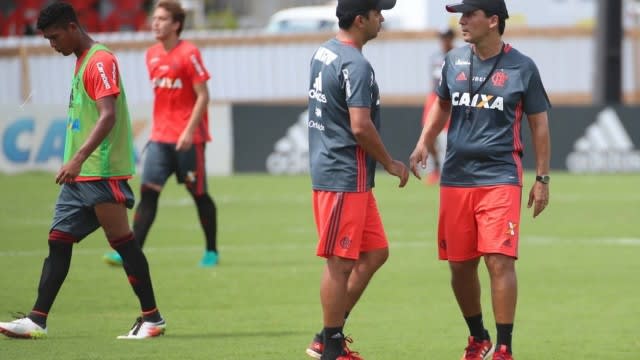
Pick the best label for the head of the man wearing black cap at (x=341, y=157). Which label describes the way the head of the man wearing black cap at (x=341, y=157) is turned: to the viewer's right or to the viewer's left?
to the viewer's right

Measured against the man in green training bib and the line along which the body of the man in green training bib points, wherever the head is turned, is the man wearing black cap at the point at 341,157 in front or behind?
behind

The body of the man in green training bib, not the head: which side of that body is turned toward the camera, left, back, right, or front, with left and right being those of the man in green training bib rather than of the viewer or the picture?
left

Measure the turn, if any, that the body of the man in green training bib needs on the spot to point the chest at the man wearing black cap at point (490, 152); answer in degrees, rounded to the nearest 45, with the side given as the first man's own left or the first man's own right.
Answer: approximately 135° to the first man's own left
